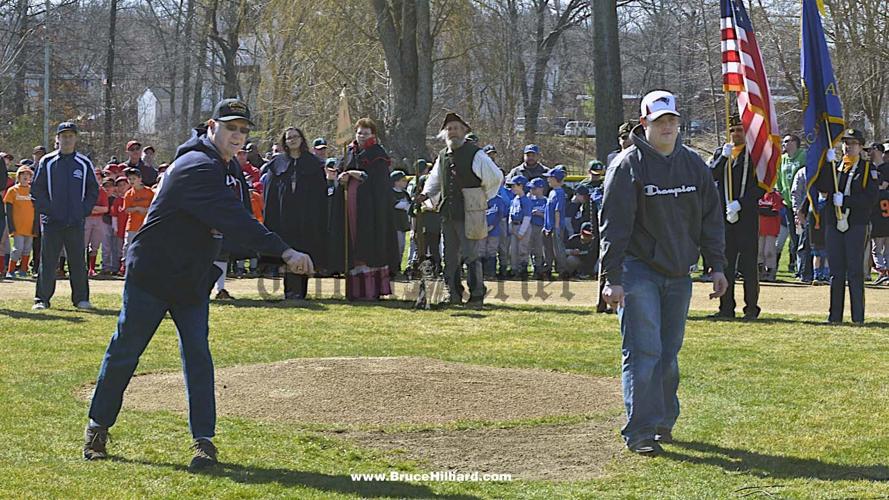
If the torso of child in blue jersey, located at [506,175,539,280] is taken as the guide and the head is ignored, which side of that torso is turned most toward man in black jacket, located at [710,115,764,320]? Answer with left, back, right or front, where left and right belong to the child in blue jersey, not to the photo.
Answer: left

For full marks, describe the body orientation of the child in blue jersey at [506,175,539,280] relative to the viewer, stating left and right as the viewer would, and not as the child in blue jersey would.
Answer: facing the viewer and to the left of the viewer

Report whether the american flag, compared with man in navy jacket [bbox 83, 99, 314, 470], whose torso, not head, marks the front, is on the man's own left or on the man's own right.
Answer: on the man's own left

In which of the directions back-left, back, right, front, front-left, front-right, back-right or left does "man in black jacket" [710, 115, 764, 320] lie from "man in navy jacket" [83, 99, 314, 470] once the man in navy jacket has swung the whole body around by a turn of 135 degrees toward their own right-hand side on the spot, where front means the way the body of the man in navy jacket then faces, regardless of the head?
back-right

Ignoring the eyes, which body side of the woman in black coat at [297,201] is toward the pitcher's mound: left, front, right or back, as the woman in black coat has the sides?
front

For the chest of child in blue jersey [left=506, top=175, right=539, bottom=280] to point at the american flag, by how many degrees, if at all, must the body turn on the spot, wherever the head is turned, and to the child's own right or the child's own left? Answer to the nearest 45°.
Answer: approximately 90° to the child's own left

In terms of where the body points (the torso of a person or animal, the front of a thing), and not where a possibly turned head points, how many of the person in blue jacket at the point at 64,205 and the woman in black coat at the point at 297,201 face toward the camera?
2

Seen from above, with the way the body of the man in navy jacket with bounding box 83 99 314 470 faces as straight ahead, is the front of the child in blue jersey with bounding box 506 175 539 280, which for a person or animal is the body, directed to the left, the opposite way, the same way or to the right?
to the right

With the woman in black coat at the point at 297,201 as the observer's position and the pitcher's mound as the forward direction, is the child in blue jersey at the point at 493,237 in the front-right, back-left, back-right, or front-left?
back-left

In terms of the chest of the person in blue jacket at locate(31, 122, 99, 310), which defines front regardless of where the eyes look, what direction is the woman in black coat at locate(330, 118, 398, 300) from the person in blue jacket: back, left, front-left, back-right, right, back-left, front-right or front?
left
